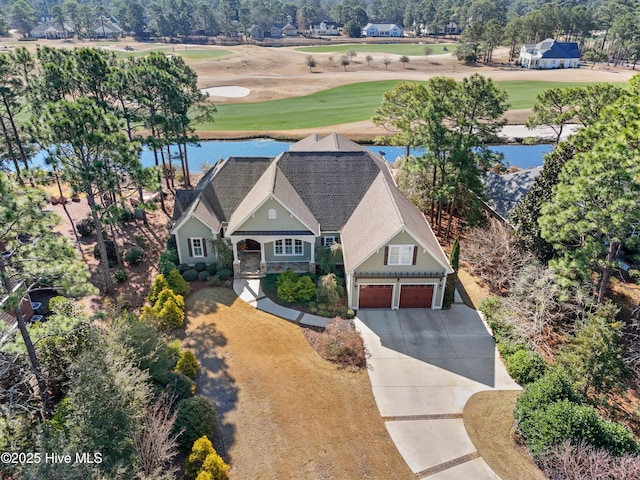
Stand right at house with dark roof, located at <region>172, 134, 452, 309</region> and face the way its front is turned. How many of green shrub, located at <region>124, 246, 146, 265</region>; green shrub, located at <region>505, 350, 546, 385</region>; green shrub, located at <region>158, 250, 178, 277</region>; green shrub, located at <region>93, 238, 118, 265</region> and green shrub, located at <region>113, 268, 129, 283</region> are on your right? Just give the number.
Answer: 4

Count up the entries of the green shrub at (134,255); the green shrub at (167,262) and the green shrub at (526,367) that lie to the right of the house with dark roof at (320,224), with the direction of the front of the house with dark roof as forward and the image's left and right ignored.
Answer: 2

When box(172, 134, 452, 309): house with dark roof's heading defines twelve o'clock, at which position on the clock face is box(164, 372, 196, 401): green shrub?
The green shrub is roughly at 1 o'clock from the house with dark roof.

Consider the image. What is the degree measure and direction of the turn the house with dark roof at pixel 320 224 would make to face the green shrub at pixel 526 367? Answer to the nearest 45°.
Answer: approximately 45° to its left

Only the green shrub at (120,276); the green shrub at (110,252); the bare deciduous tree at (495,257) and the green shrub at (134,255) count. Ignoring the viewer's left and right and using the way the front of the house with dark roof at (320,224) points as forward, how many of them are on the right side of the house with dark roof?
3

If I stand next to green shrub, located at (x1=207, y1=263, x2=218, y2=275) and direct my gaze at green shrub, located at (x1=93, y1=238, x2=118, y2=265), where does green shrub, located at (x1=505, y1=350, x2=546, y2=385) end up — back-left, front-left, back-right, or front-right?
back-left

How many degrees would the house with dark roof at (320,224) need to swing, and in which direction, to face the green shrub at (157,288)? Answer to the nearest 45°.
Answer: approximately 45° to its right

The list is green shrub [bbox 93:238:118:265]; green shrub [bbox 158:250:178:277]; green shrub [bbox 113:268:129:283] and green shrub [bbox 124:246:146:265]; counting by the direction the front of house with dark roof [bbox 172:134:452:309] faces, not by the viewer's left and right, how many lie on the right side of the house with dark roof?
4

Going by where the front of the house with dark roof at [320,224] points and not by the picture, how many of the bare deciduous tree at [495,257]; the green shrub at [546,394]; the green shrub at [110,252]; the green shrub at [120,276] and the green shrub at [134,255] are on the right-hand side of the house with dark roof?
3

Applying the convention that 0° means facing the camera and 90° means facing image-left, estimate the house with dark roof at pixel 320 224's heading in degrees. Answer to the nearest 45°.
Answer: approximately 0°

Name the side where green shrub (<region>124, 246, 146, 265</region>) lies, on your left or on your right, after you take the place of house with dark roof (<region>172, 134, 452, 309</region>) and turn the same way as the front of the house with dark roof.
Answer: on your right

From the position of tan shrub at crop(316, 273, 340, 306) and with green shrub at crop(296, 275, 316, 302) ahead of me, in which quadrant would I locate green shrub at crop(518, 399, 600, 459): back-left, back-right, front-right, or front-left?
back-left

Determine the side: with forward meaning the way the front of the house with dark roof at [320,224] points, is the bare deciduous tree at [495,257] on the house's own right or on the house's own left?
on the house's own left

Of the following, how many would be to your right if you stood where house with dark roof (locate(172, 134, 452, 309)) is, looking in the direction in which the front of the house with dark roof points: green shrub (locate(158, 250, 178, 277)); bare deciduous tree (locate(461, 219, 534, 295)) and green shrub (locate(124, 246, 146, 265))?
2

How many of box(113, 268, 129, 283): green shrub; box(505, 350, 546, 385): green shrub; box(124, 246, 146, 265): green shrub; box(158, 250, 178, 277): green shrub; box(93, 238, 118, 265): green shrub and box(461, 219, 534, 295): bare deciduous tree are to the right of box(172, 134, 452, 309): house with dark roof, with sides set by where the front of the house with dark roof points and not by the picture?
4
